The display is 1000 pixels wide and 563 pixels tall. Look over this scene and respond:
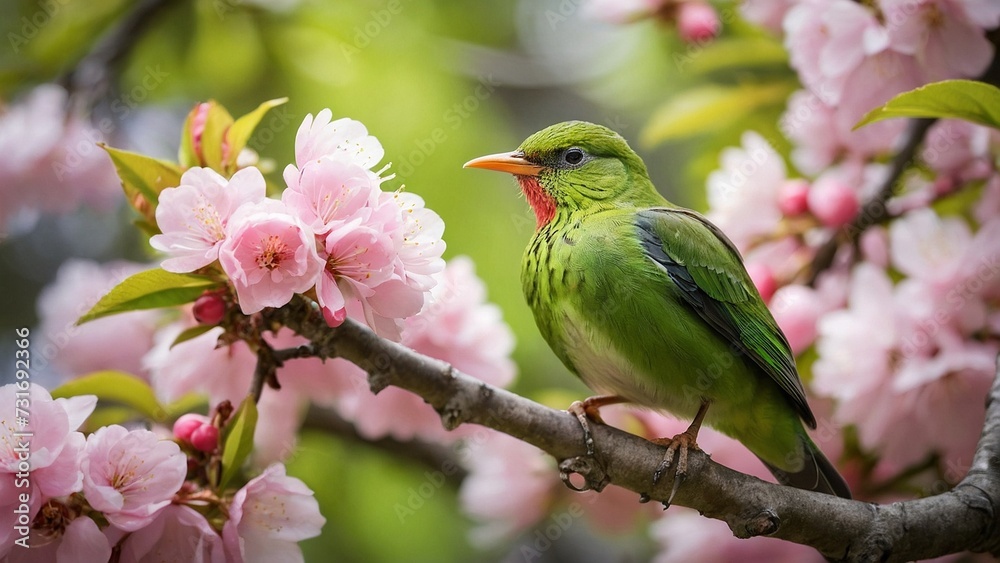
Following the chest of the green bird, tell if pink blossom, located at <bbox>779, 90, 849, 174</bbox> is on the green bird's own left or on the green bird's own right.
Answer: on the green bird's own right

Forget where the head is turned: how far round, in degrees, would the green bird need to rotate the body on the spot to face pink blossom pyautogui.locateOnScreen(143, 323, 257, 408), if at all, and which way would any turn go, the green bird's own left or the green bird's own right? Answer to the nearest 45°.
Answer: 0° — it already faces it

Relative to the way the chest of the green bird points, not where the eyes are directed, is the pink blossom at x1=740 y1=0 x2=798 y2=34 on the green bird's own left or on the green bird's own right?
on the green bird's own right

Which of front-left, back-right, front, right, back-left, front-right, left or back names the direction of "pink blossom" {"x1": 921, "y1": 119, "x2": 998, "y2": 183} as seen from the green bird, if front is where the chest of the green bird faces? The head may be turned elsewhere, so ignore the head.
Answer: back-right

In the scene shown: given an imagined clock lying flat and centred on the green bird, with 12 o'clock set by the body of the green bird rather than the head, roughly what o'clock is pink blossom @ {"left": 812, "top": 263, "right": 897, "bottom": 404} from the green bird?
The pink blossom is roughly at 5 o'clock from the green bird.

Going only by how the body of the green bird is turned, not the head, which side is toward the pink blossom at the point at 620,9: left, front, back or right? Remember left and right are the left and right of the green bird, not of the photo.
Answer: right

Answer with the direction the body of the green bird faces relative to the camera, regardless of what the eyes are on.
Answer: to the viewer's left

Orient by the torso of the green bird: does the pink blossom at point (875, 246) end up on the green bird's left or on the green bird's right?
on the green bird's right
